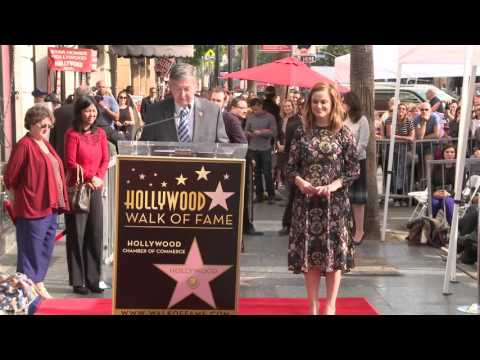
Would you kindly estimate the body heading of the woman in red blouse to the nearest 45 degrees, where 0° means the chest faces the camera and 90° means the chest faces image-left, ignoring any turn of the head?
approximately 315°

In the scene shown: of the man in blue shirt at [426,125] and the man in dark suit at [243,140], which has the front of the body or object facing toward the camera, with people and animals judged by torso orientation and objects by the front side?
the man in blue shirt

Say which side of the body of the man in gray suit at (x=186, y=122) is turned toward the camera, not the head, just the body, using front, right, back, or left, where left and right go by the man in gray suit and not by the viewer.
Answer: front

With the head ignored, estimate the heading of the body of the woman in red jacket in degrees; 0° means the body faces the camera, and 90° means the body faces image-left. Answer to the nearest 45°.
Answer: approximately 315°

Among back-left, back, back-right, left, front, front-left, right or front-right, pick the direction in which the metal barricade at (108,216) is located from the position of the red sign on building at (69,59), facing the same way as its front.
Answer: front

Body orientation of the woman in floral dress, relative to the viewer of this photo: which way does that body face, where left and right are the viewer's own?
facing the viewer

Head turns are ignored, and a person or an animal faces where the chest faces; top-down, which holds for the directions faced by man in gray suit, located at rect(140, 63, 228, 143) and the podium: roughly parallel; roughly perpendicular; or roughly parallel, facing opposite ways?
roughly parallel

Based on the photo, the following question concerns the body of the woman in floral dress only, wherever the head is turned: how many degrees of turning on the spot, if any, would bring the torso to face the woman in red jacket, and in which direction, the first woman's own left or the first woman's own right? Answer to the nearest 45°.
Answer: approximately 90° to the first woman's own right

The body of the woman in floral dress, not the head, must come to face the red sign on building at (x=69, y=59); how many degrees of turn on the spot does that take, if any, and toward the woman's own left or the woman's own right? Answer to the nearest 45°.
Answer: approximately 135° to the woman's own right

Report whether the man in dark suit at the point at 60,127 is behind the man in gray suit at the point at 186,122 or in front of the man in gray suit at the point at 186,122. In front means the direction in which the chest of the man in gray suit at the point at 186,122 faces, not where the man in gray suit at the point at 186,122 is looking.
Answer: behind

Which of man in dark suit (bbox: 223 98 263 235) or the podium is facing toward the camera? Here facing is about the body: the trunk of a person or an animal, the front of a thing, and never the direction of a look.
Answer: the podium

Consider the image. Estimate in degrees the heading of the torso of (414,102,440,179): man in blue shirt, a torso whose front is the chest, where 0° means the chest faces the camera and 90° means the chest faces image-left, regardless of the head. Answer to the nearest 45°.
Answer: approximately 0°

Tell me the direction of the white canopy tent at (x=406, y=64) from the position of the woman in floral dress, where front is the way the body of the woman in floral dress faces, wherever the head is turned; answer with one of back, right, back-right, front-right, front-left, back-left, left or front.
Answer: back
